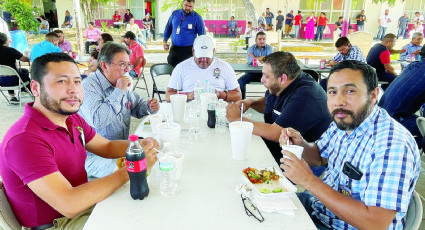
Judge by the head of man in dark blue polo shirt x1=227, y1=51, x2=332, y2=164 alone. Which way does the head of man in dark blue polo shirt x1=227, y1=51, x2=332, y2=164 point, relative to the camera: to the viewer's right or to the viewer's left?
to the viewer's left

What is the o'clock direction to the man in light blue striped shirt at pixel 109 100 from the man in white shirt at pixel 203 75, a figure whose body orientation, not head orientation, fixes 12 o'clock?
The man in light blue striped shirt is roughly at 1 o'clock from the man in white shirt.

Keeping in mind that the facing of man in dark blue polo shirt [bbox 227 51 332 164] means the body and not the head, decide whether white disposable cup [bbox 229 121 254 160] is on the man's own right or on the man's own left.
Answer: on the man's own left

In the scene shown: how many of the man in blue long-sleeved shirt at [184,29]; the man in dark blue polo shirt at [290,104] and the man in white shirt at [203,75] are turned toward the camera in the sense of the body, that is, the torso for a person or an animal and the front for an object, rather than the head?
2

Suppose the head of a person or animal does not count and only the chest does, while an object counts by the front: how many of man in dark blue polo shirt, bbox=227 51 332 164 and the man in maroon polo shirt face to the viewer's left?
1

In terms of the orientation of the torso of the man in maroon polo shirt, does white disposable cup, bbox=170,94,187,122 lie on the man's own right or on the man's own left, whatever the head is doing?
on the man's own left

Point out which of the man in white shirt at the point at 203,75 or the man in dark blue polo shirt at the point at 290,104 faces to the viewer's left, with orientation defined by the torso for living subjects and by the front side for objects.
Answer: the man in dark blue polo shirt

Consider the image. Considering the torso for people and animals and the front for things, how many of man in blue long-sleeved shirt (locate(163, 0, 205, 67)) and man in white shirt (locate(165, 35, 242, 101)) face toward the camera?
2

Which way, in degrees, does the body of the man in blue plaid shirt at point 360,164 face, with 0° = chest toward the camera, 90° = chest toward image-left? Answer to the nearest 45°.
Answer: approximately 45°

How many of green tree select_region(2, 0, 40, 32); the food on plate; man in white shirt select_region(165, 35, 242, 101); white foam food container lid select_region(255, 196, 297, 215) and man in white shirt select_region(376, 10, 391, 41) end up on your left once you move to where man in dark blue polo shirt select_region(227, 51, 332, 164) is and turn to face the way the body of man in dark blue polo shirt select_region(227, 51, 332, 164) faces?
2
